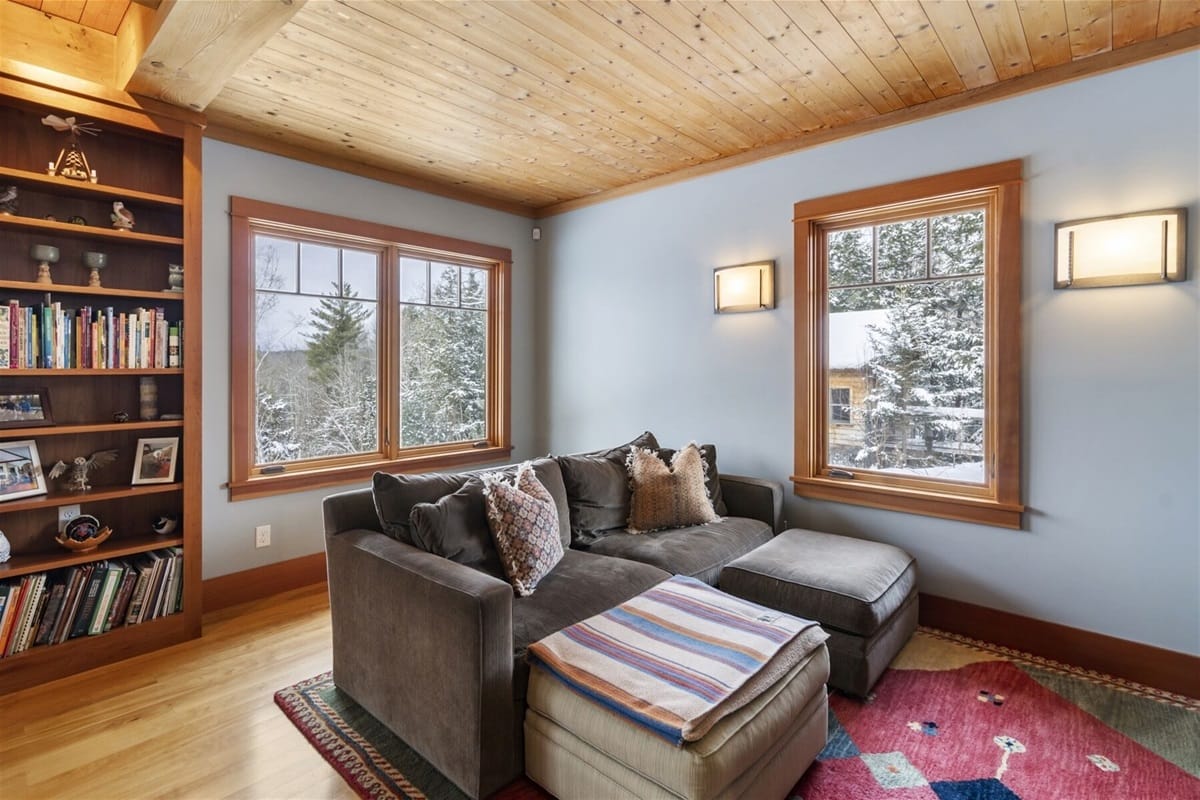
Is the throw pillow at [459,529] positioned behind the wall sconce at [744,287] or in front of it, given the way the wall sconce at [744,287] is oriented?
in front

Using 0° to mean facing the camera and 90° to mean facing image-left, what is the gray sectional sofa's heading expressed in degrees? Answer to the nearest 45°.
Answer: approximately 315°

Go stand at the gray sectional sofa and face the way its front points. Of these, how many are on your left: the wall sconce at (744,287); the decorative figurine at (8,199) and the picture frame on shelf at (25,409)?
1

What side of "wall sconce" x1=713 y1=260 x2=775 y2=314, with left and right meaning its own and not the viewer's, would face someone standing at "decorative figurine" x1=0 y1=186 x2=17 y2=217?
front

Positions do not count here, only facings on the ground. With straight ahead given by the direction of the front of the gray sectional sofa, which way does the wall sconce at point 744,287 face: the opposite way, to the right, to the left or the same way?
to the right

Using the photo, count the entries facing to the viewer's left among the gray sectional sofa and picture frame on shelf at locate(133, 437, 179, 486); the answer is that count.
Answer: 0

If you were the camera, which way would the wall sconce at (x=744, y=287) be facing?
facing the viewer and to the left of the viewer
